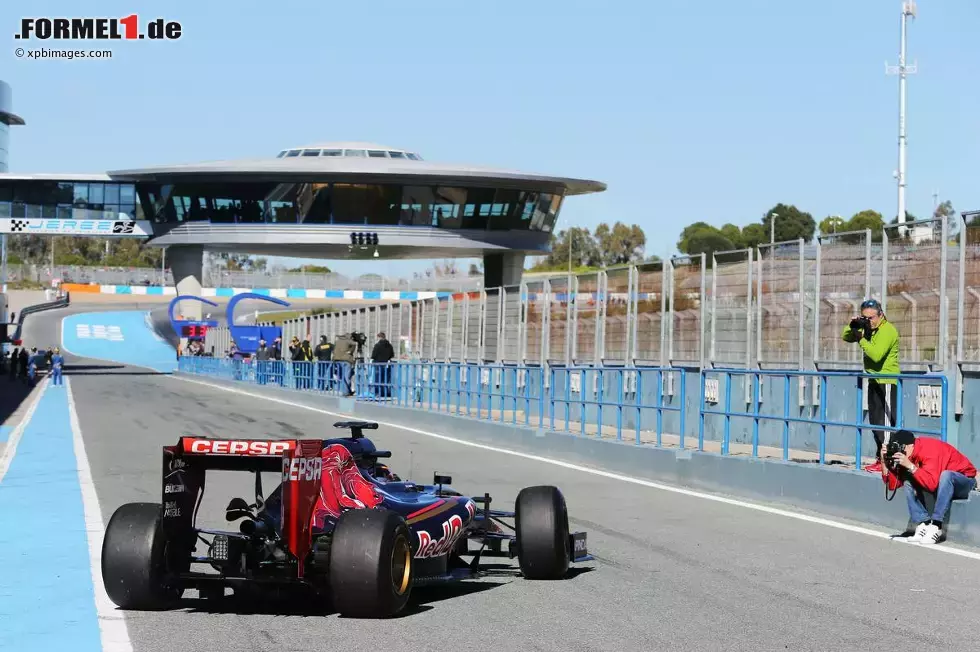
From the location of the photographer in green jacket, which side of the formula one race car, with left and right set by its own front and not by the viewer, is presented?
front

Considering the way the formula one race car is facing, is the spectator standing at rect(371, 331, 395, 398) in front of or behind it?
in front

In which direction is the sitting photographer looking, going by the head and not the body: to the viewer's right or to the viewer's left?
to the viewer's left

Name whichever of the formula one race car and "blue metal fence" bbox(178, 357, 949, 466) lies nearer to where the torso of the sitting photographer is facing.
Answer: the formula one race car

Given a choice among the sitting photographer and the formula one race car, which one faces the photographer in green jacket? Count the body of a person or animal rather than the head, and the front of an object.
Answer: the formula one race car

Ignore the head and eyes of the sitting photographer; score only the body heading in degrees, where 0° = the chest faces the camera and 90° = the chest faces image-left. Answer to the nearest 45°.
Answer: approximately 45°

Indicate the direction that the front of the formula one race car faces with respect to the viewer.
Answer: facing away from the viewer and to the right of the viewer

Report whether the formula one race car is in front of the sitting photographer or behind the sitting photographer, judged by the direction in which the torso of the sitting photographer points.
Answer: in front

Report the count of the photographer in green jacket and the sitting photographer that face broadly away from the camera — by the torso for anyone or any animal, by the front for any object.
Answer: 0
